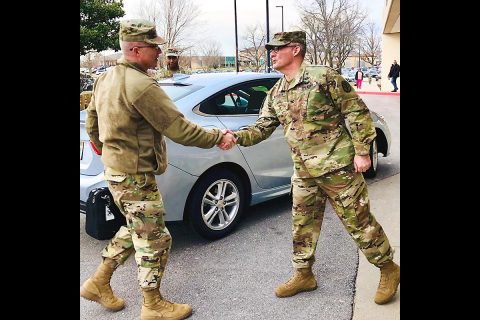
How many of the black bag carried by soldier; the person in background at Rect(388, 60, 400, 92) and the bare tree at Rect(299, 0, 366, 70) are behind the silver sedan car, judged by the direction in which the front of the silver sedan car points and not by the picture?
1

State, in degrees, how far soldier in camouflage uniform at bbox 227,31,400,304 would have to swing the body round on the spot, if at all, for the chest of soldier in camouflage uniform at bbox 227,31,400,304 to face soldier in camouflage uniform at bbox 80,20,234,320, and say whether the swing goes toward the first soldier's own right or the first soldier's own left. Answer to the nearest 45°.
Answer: approximately 45° to the first soldier's own right

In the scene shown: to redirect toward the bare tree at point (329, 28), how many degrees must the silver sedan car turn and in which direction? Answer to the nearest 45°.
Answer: approximately 45° to its left

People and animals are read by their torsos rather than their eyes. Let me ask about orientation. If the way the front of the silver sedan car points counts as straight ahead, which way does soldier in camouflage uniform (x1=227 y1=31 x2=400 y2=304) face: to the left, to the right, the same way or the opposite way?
the opposite way

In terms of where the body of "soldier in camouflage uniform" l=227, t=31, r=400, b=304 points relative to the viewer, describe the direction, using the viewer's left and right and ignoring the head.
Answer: facing the viewer and to the left of the viewer

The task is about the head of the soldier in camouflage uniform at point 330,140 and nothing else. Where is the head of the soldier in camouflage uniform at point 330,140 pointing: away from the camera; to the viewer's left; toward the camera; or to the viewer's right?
to the viewer's left

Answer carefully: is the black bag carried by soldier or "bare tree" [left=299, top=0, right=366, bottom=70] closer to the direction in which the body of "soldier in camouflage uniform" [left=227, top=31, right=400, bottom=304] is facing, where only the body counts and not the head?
the black bag carried by soldier

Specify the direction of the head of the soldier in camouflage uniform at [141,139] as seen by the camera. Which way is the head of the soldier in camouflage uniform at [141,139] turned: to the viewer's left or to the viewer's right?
to the viewer's right

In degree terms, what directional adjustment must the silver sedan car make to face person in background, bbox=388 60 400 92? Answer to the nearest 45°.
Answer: approximately 45° to its left

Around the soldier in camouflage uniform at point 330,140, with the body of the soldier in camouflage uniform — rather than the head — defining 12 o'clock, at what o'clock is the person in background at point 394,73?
The person in background is roughly at 5 o'clock from the soldier in camouflage uniform.

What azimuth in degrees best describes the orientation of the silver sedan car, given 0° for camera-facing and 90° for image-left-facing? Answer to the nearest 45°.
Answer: approximately 225°
